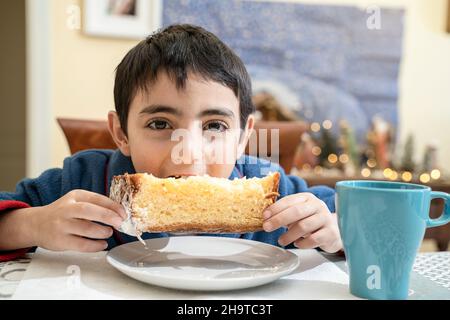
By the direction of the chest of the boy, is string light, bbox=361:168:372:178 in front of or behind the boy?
behind

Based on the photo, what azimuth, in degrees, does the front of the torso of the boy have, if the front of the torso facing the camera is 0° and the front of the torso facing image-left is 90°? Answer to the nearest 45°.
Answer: approximately 0°

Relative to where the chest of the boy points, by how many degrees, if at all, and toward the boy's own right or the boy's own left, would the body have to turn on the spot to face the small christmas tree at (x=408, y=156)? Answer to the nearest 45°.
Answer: approximately 135° to the boy's own left

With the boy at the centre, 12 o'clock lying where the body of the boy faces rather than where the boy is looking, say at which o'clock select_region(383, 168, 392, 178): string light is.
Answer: The string light is roughly at 7 o'clock from the boy.

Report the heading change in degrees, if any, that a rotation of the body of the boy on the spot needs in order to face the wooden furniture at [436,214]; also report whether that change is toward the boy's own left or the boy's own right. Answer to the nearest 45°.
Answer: approximately 135° to the boy's own left
